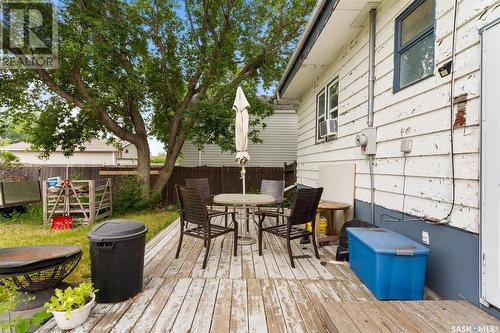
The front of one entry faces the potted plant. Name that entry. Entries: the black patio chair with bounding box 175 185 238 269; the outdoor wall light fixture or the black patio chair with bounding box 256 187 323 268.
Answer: the outdoor wall light fixture

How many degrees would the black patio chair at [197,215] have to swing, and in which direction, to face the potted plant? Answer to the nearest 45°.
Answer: approximately 180°

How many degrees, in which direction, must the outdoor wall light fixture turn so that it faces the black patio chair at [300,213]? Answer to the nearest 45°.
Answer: approximately 45° to its right

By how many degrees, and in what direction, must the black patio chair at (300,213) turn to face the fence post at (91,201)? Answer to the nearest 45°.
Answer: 0° — it already faces it

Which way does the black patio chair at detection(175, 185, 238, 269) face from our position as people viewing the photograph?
facing away from the viewer and to the right of the viewer

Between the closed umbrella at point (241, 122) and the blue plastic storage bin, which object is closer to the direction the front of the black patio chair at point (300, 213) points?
the closed umbrella

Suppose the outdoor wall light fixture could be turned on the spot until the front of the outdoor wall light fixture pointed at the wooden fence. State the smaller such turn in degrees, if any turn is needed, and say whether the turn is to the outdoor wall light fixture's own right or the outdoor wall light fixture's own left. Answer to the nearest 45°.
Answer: approximately 90° to the outdoor wall light fixture's own right

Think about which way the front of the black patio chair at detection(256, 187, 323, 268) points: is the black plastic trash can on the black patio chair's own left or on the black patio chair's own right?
on the black patio chair's own left
